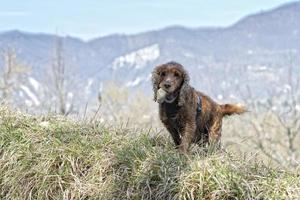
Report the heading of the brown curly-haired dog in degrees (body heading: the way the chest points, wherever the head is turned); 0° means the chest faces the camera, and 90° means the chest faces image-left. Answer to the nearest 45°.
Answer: approximately 45°

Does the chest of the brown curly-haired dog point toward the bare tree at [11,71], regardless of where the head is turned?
no

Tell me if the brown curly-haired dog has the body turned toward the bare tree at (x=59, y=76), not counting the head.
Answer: no
